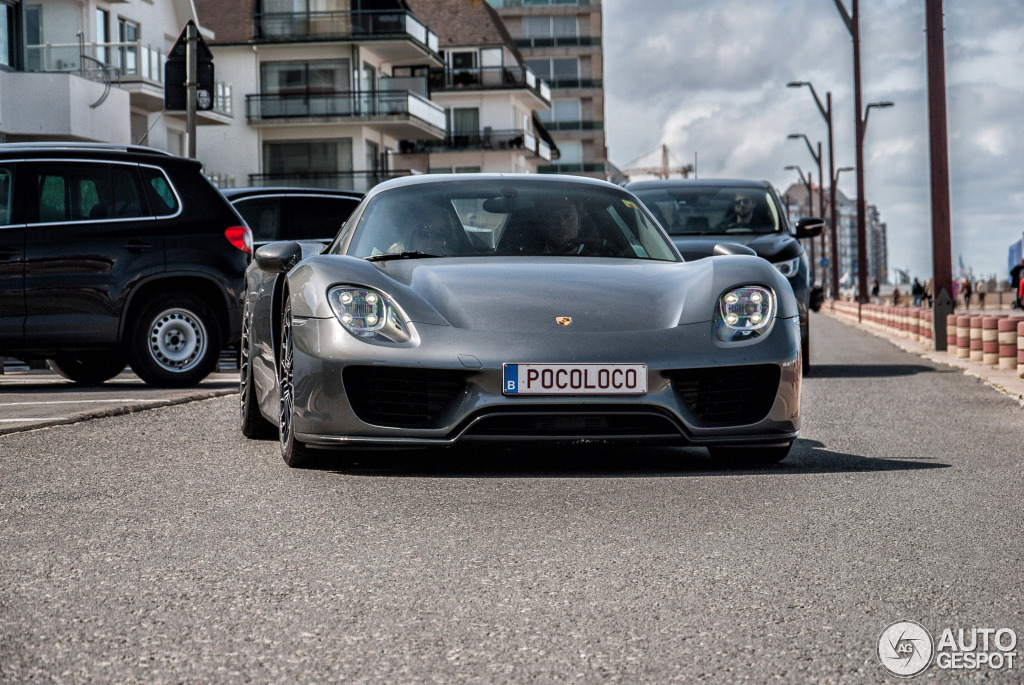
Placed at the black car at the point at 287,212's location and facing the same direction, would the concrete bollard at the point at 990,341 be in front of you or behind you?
behind

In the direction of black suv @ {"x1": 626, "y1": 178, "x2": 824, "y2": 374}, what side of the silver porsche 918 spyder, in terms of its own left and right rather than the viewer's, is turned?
back

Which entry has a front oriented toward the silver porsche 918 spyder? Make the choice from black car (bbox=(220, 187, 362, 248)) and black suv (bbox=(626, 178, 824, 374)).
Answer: black suv (bbox=(626, 178, 824, 374))

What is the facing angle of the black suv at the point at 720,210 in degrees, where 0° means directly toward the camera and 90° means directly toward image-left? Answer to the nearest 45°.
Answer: approximately 0°

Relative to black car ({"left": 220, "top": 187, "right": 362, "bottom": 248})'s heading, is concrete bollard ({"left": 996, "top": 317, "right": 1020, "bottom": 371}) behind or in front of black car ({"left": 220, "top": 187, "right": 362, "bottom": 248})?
behind

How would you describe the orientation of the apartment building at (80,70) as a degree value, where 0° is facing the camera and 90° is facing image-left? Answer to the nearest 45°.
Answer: approximately 315°

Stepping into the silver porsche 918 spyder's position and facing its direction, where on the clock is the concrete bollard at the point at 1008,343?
The concrete bollard is roughly at 7 o'clock from the silver porsche 918 spyder.

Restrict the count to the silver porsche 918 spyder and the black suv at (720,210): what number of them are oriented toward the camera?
2

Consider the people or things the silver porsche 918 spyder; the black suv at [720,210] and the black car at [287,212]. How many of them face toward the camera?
2
